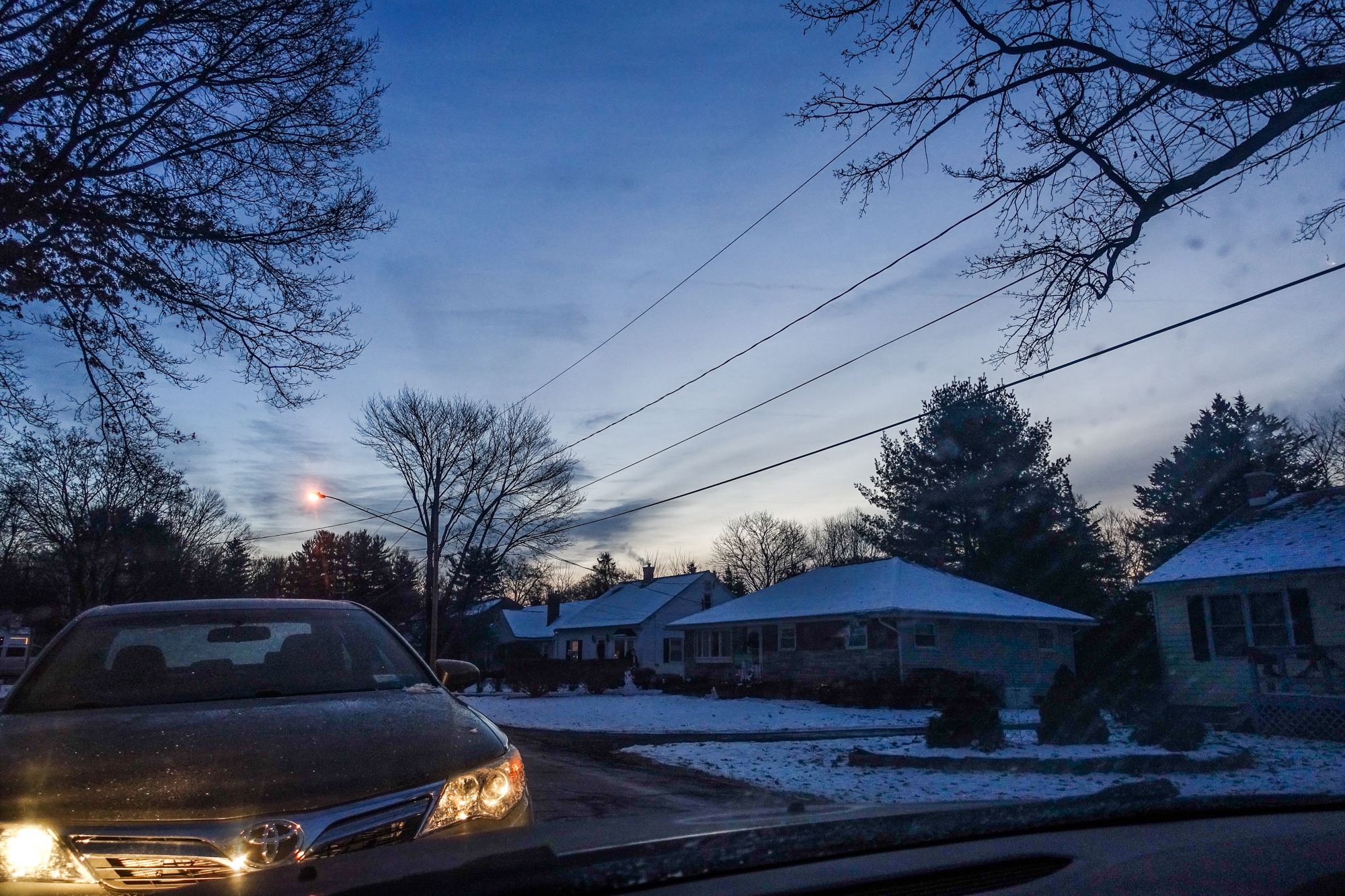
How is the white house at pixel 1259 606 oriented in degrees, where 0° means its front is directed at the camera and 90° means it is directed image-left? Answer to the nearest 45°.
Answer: approximately 45°

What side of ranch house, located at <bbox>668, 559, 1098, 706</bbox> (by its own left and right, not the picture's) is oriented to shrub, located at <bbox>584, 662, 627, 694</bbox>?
right

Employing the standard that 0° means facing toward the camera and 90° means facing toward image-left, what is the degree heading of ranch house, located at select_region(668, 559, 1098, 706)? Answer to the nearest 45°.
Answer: approximately 45°

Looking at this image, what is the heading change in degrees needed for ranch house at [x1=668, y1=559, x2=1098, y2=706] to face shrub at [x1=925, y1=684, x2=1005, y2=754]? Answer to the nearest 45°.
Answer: approximately 45° to its left

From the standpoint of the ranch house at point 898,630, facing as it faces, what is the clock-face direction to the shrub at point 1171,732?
The shrub is roughly at 10 o'clock from the ranch house.

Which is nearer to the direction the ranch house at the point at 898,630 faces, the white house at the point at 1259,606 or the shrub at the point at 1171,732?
the shrub

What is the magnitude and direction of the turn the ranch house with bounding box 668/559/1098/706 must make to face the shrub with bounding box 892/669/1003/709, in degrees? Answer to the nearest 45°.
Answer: approximately 45° to its left

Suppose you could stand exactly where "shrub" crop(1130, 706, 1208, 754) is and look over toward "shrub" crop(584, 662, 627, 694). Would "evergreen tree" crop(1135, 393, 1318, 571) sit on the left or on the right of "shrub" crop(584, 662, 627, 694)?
right

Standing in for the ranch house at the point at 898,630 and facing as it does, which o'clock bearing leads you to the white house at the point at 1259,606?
The white house is roughly at 9 o'clock from the ranch house.
